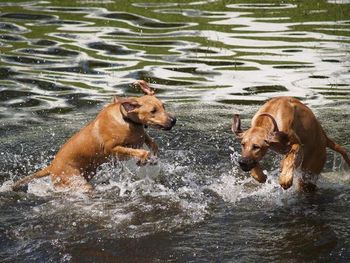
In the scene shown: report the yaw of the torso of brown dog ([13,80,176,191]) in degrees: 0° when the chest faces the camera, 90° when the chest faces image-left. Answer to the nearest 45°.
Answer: approximately 270°

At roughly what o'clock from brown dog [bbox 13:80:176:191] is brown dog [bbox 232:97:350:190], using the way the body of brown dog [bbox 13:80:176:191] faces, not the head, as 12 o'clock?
brown dog [bbox 232:97:350:190] is roughly at 1 o'clock from brown dog [bbox 13:80:176:191].

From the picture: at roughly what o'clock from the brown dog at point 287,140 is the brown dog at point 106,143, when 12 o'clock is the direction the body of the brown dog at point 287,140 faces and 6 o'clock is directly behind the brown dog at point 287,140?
the brown dog at point 106,143 is roughly at 2 o'clock from the brown dog at point 287,140.

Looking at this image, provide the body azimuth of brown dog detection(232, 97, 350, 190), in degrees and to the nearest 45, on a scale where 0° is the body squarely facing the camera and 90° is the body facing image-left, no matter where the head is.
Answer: approximately 45°

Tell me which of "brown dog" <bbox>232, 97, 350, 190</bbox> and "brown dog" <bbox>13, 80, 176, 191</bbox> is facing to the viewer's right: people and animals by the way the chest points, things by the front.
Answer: "brown dog" <bbox>13, 80, 176, 191</bbox>

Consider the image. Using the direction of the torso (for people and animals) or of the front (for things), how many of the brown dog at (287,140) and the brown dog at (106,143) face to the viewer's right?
1
